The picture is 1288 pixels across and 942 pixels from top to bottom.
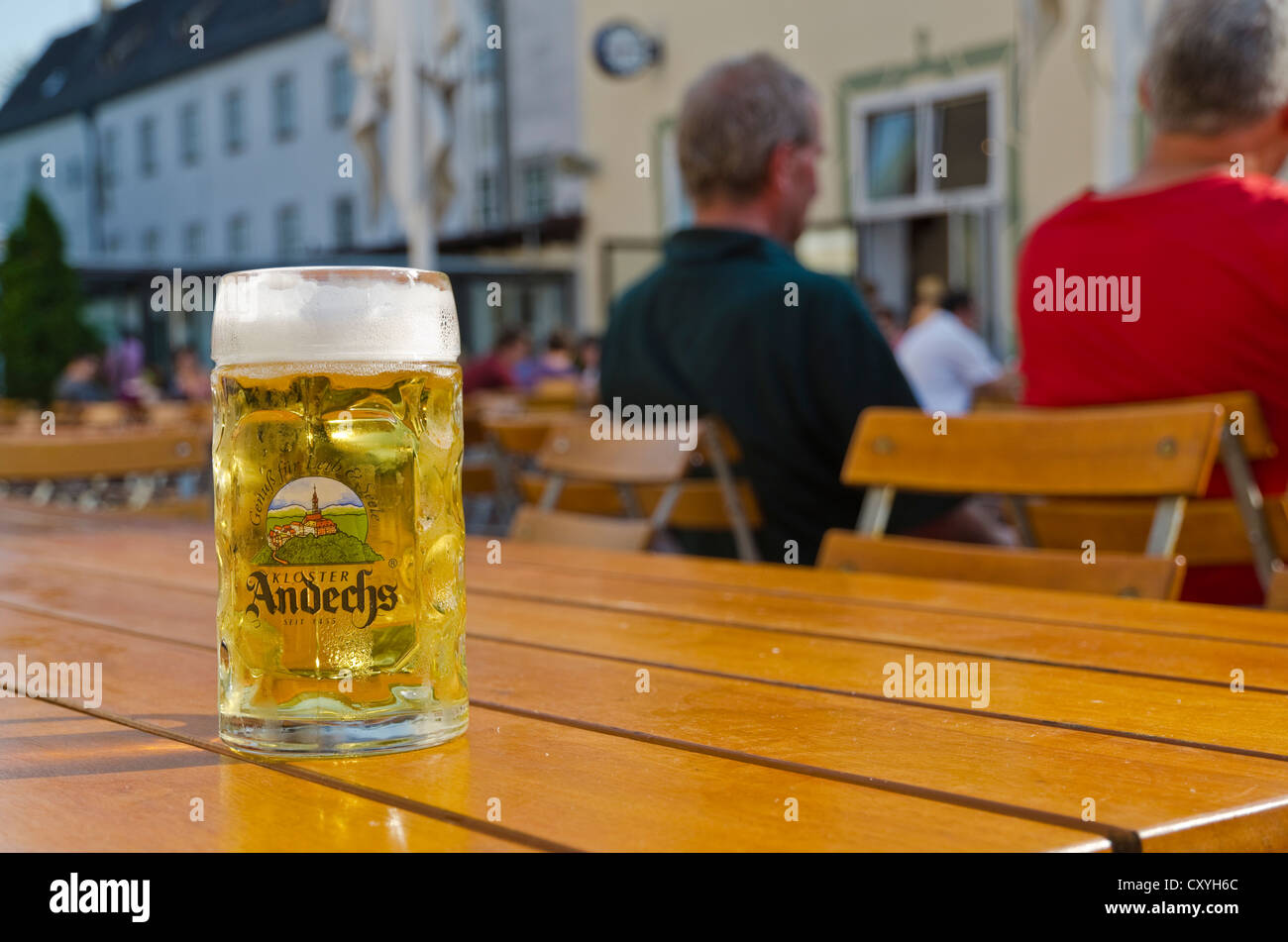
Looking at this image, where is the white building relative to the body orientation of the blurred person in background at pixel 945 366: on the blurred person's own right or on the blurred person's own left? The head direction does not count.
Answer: on the blurred person's own left

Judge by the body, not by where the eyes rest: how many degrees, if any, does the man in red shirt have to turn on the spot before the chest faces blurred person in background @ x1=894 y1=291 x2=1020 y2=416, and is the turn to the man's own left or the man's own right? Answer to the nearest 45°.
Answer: approximately 45° to the man's own left

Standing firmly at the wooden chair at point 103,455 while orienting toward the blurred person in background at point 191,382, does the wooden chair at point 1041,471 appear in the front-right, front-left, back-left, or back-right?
back-right

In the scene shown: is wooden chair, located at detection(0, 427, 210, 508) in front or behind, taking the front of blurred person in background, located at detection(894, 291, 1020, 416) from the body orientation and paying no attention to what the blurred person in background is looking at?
behind

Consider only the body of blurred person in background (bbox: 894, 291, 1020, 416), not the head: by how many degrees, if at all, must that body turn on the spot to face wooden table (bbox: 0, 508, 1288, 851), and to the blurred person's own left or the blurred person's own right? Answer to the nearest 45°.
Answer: approximately 135° to the blurred person's own right
